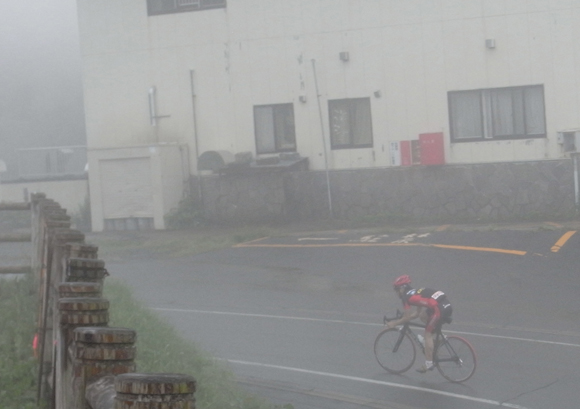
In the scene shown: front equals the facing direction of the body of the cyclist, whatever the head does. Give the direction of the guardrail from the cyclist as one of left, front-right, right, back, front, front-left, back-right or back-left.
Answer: left

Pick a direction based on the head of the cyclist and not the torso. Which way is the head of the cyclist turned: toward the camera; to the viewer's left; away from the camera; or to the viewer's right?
to the viewer's left

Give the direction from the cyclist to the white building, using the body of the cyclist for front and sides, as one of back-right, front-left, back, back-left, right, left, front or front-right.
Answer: right

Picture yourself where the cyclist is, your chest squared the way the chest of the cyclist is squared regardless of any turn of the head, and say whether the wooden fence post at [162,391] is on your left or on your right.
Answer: on your left

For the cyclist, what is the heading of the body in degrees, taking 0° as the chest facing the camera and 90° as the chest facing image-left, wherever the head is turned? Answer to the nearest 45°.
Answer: approximately 90°

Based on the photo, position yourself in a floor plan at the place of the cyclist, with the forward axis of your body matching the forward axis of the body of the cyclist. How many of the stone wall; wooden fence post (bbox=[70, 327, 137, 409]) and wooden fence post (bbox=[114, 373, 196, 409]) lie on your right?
1

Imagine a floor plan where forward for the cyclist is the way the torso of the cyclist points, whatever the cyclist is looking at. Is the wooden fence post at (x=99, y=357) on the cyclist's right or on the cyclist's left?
on the cyclist's left

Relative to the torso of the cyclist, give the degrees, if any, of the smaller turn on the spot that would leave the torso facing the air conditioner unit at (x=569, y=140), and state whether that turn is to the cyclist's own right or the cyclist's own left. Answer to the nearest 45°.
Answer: approximately 90° to the cyclist's own right

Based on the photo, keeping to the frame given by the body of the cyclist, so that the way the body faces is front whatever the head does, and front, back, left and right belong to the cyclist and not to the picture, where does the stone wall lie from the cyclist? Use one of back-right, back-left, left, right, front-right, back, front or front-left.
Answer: right

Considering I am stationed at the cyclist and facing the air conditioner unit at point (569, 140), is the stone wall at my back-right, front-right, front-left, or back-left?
front-left

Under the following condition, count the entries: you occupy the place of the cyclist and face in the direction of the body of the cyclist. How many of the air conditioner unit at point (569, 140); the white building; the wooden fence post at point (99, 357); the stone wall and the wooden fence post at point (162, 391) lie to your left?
2

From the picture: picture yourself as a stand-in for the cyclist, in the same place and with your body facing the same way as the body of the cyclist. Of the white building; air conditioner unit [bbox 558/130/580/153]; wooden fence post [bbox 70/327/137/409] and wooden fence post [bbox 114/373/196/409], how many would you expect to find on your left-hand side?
2
